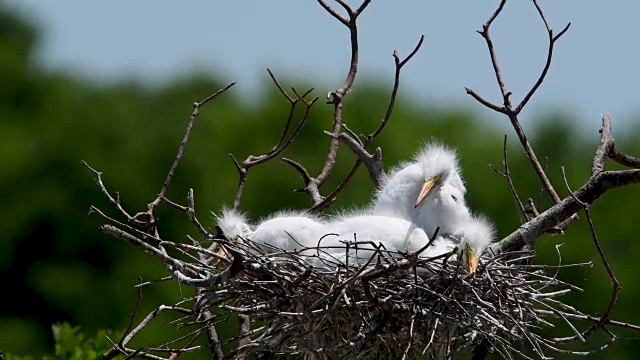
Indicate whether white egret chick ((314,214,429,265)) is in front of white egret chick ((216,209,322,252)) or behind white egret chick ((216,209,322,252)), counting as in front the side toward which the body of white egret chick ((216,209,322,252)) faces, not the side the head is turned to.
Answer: behind

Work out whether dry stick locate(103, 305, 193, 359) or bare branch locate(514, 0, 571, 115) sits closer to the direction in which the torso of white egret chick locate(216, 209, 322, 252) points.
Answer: the dry stick

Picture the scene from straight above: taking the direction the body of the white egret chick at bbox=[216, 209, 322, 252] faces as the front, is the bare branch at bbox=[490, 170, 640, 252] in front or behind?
behind

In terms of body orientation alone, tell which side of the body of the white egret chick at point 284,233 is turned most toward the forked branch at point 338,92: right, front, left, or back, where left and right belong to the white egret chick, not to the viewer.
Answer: right

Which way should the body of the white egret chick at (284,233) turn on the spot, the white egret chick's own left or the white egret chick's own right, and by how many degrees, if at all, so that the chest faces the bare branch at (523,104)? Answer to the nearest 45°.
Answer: approximately 180°

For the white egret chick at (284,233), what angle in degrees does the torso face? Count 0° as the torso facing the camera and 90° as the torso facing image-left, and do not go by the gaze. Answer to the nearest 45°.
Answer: approximately 90°
